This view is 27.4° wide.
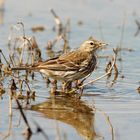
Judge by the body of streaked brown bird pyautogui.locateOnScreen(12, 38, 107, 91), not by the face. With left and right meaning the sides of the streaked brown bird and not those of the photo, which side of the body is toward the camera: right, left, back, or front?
right
